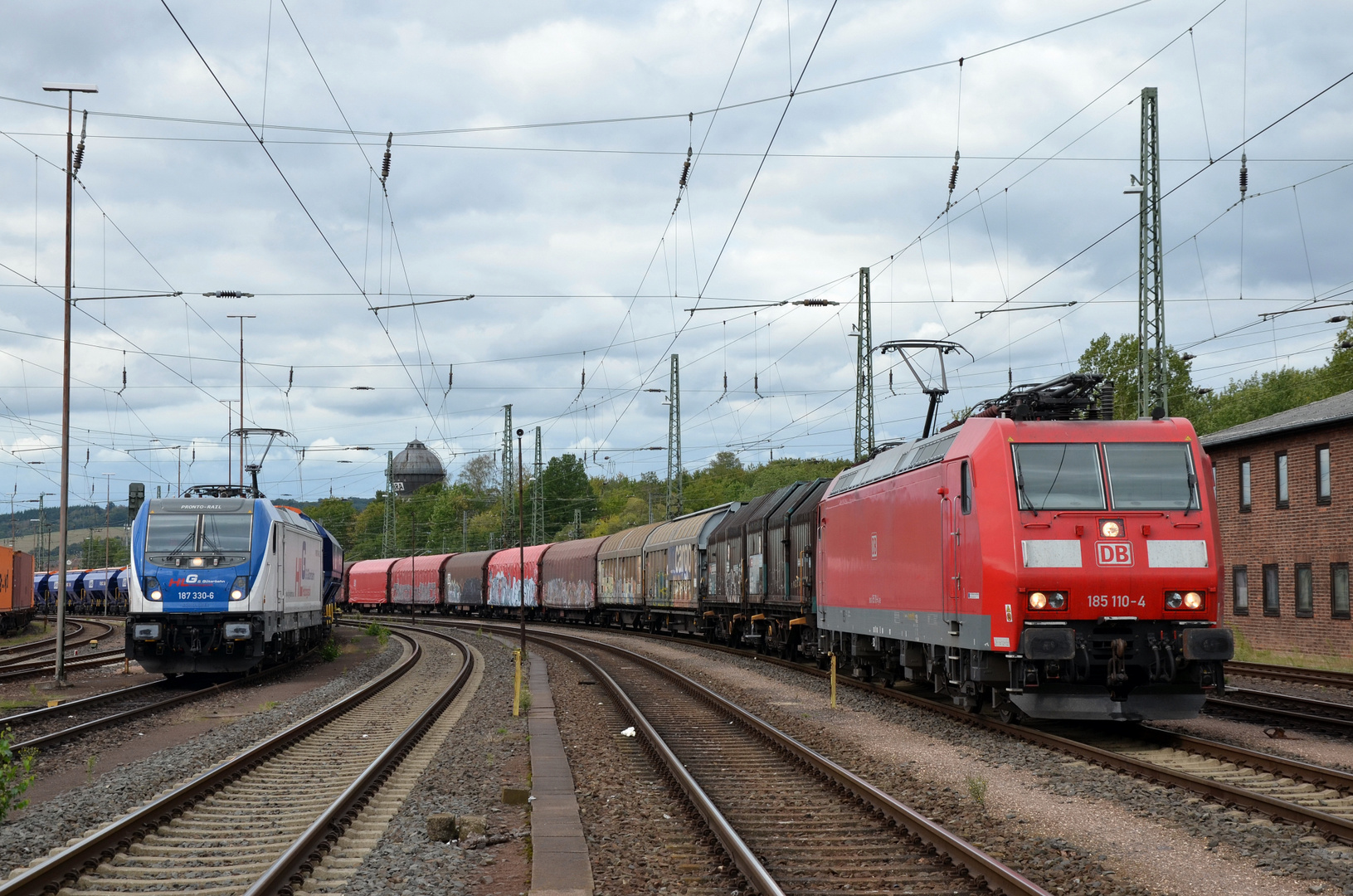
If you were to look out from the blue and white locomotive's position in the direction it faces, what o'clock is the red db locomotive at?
The red db locomotive is roughly at 11 o'clock from the blue and white locomotive.

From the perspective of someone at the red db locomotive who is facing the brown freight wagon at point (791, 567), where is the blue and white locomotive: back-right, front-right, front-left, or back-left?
front-left

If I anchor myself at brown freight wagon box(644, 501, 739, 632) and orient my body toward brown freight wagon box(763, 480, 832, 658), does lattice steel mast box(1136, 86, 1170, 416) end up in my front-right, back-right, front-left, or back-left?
front-left

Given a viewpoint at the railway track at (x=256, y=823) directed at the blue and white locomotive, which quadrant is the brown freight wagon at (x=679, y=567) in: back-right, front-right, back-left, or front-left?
front-right

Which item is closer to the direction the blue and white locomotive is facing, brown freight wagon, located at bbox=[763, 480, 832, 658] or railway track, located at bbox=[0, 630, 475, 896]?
the railway track

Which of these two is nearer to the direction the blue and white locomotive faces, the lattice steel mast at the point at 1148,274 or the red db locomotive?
the red db locomotive

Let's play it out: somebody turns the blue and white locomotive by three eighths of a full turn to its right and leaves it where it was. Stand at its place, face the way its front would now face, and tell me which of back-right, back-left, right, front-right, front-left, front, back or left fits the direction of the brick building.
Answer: back-right

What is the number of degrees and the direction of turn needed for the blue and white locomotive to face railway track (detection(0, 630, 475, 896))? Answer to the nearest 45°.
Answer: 0° — it already faces it

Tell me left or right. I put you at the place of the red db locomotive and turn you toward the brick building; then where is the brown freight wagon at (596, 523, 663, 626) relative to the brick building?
left

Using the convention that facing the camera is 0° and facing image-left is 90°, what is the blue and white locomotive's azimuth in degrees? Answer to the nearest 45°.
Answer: approximately 0°

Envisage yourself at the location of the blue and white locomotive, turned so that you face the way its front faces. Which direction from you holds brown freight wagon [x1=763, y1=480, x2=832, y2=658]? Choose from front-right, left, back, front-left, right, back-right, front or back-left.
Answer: left

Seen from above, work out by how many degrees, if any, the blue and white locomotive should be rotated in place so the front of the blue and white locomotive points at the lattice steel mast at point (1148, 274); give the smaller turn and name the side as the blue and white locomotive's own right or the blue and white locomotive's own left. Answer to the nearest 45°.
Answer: approximately 90° to the blue and white locomotive's own left

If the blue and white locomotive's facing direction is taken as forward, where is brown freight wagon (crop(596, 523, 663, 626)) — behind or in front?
behind

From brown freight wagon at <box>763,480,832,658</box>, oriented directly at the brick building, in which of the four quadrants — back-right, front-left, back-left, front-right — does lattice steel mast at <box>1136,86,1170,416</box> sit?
front-right

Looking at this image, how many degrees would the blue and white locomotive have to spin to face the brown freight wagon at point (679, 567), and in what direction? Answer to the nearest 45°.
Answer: approximately 135° to its left
